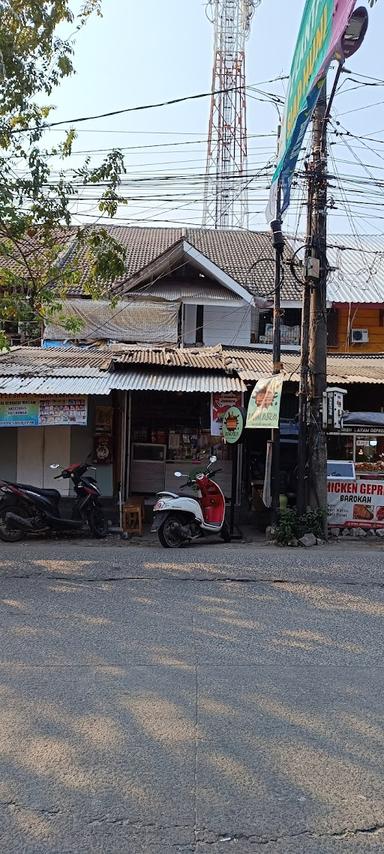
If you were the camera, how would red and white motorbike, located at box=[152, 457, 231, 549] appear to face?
facing away from the viewer and to the right of the viewer

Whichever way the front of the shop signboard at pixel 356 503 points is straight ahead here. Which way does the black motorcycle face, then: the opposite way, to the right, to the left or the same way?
to the left

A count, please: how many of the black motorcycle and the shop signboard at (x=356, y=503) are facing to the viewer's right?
1

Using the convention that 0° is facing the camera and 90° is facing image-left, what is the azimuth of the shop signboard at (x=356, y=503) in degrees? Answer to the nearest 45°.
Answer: approximately 0°

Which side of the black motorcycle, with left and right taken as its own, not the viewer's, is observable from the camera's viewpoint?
right

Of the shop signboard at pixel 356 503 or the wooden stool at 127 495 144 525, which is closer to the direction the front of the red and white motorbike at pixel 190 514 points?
the shop signboard

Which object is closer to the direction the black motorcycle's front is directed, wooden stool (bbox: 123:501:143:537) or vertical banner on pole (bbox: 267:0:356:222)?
the wooden stool

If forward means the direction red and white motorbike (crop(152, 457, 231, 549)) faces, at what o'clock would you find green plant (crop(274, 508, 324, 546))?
The green plant is roughly at 1 o'clock from the red and white motorbike.

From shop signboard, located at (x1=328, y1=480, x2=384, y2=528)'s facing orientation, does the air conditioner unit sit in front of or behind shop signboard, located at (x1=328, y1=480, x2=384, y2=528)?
behind
